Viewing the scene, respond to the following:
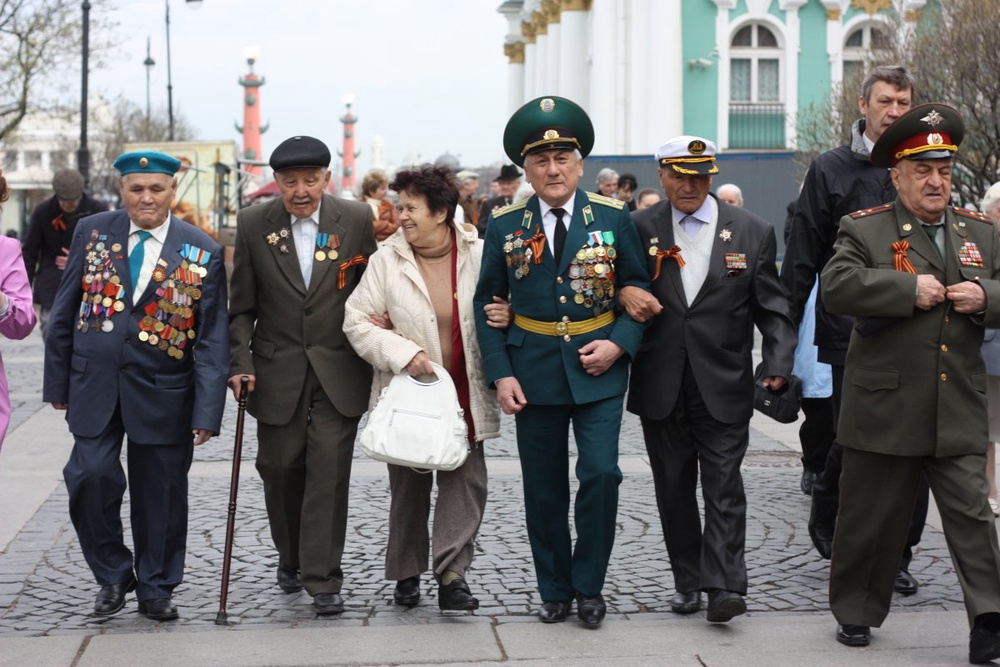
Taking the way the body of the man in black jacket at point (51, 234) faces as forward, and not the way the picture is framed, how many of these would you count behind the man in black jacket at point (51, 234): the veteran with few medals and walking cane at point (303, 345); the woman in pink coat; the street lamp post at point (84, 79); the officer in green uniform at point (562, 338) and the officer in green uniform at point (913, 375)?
1

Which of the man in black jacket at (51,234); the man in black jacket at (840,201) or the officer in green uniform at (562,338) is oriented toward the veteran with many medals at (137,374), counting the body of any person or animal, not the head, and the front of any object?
the man in black jacket at (51,234)

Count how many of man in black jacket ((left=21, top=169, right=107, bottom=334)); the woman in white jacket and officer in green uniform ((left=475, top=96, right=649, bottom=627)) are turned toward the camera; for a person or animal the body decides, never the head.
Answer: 3

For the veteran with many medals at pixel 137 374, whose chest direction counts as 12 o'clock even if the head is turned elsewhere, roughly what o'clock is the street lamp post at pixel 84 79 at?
The street lamp post is roughly at 6 o'clock from the veteran with many medals.

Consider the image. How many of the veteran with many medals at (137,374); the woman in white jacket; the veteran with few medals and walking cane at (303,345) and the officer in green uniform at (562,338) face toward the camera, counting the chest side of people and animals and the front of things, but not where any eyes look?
4

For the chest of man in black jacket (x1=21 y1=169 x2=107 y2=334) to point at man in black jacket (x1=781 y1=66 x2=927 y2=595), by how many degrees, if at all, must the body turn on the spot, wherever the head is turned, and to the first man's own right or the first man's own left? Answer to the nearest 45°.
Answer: approximately 45° to the first man's own left

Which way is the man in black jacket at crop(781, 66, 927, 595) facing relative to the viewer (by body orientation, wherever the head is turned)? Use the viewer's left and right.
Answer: facing the viewer and to the right of the viewer

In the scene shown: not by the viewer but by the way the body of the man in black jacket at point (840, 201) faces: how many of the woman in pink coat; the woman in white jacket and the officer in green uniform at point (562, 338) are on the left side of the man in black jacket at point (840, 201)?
0

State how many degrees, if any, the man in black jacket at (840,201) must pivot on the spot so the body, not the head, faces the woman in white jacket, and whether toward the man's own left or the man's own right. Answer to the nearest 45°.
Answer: approximately 90° to the man's own right

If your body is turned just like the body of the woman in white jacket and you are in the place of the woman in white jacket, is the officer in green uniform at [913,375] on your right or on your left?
on your left

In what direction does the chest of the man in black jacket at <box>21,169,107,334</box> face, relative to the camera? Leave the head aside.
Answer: toward the camera

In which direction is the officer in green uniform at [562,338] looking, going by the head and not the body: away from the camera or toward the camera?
toward the camera

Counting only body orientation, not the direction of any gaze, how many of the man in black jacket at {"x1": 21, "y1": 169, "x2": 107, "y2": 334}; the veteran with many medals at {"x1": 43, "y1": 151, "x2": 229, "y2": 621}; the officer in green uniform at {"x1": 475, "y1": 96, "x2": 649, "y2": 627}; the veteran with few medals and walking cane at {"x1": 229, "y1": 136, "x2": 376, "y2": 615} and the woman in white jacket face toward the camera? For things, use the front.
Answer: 5

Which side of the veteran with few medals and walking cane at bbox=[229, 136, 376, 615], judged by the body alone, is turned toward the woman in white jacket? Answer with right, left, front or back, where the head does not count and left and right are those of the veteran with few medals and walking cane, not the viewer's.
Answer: left

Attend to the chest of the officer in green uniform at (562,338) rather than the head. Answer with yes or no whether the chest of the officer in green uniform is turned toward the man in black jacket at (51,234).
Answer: no

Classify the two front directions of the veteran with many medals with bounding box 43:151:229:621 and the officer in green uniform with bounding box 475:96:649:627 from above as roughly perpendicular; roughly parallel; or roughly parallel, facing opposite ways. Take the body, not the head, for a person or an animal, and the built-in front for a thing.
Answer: roughly parallel

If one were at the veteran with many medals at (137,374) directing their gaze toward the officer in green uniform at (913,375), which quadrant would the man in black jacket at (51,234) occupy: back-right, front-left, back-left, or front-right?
back-left

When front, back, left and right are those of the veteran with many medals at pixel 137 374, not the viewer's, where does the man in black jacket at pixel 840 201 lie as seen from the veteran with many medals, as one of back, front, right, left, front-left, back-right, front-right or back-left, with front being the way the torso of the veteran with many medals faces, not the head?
left

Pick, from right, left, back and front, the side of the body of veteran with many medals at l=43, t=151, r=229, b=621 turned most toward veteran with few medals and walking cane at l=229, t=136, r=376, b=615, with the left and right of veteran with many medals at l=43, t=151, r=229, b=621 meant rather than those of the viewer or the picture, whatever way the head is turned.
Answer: left

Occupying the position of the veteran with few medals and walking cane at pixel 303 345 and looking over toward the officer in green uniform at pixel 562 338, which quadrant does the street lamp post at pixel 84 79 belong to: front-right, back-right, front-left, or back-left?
back-left

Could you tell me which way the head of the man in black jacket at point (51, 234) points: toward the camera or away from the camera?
toward the camera

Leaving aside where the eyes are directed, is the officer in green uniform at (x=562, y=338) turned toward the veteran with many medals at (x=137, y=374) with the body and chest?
no
